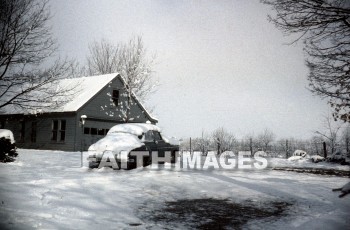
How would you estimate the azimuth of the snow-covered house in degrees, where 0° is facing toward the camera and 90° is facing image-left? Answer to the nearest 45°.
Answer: approximately 315°

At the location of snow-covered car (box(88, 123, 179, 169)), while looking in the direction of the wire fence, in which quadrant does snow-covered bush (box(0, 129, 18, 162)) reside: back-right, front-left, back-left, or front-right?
back-left

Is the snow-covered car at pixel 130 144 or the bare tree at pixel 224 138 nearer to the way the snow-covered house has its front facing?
the snow-covered car

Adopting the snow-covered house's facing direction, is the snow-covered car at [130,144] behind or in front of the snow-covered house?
in front

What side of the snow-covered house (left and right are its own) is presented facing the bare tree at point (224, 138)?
left

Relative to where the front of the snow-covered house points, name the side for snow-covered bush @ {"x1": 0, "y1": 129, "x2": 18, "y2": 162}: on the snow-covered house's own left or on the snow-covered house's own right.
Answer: on the snow-covered house's own right

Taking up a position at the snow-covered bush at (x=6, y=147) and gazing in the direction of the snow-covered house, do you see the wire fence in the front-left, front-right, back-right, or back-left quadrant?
front-right

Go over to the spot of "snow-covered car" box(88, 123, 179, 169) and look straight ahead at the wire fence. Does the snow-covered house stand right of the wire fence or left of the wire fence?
left

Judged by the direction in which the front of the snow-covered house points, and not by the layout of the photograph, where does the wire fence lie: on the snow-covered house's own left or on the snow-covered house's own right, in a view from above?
on the snow-covered house's own left
